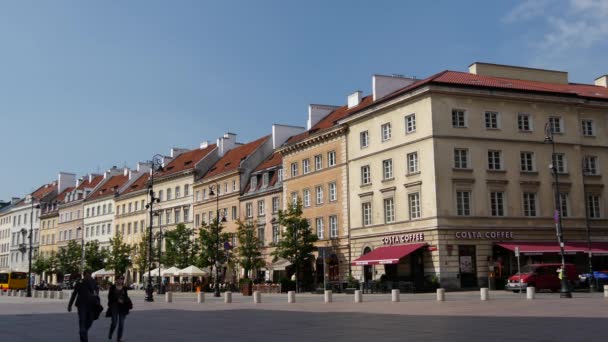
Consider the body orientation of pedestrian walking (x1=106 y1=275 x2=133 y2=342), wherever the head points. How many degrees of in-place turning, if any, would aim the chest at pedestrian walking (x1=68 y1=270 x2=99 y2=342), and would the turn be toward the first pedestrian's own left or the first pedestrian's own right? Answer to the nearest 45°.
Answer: approximately 45° to the first pedestrian's own right

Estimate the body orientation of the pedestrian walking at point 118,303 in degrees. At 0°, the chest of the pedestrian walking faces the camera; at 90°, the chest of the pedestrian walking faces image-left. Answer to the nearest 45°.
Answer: approximately 0°

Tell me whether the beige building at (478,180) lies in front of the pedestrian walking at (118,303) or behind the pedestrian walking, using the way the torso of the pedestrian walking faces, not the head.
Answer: behind

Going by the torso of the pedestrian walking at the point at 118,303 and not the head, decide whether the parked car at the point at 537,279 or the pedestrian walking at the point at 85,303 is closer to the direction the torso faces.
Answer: the pedestrian walking

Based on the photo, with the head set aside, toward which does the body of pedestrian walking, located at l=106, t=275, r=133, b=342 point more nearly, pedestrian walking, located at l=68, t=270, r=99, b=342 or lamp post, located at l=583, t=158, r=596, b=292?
the pedestrian walking

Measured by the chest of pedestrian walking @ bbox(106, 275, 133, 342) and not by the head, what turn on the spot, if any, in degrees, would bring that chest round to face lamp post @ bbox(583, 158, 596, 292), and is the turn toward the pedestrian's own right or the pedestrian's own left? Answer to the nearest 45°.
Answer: approximately 135° to the pedestrian's own left

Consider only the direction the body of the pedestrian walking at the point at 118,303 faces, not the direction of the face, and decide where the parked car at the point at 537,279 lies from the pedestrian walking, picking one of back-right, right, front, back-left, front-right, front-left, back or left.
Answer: back-left
